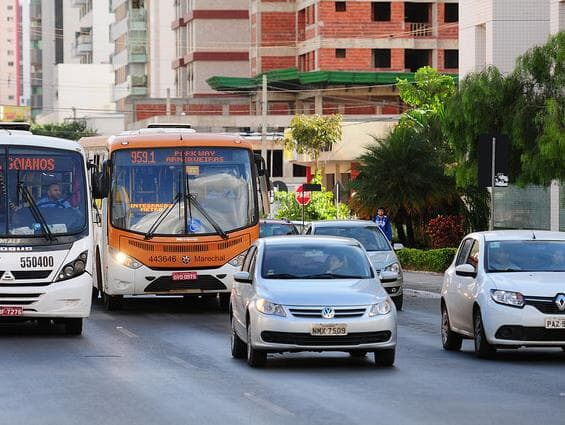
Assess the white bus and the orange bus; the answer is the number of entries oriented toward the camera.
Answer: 2

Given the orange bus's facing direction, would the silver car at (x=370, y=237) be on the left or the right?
on its left

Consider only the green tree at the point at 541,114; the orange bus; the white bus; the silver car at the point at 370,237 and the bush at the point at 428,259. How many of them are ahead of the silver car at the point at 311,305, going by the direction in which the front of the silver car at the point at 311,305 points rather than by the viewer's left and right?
0

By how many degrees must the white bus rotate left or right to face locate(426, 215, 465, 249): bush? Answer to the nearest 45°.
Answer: approximately 135° to its left

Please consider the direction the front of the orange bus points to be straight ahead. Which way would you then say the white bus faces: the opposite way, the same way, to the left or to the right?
the same way

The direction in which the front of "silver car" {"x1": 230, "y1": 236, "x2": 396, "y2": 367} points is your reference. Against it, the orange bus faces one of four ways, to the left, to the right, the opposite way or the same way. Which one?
the same way

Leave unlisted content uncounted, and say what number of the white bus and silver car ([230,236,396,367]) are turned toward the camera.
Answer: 2

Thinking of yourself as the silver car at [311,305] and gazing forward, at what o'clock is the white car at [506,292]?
The white car is roughly at 8 o'clock from the silver car.

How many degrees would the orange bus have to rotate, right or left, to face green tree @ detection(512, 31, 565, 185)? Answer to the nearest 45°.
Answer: approximately 135° to its left

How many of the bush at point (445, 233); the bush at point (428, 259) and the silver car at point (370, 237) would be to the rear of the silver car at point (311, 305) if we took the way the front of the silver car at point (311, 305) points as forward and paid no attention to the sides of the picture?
3

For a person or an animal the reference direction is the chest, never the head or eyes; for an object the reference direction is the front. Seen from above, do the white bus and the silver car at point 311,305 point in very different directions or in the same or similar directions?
same or similar directions

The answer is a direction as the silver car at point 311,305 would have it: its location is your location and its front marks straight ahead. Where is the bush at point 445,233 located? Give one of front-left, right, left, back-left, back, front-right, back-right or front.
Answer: back

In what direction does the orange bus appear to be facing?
toward the camera

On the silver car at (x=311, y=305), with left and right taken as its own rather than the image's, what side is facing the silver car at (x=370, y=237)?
back

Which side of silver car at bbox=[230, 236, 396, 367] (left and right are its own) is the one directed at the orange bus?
back
